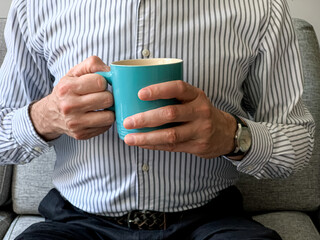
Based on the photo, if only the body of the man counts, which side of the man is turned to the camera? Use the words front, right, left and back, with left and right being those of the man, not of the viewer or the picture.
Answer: front

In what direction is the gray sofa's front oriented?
toward the camera
